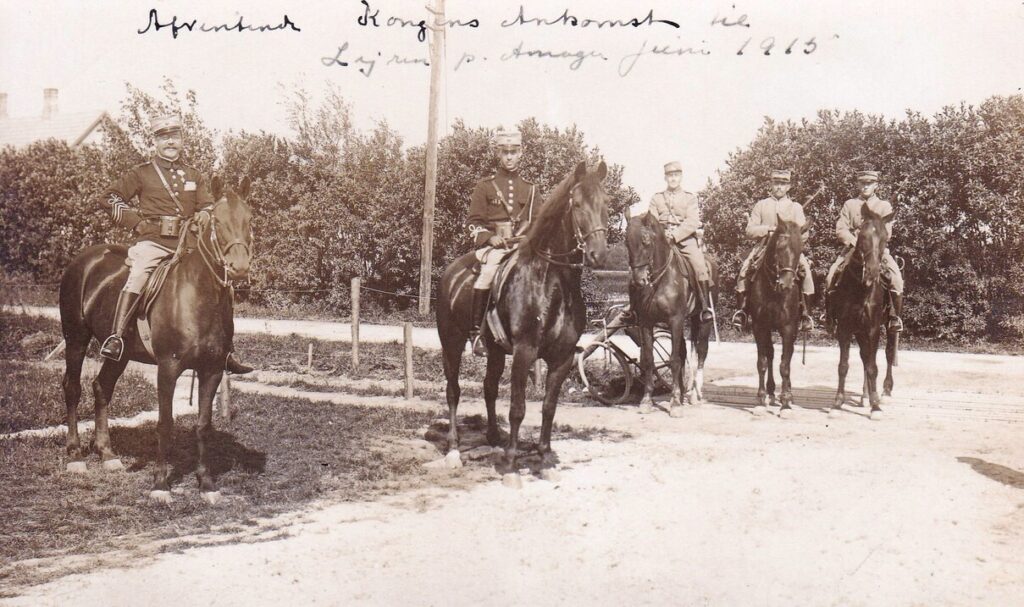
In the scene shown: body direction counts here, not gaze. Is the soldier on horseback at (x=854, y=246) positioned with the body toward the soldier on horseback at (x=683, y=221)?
no

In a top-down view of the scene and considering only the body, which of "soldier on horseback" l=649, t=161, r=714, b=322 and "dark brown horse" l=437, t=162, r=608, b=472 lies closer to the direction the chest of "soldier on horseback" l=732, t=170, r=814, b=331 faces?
the dark brown horse

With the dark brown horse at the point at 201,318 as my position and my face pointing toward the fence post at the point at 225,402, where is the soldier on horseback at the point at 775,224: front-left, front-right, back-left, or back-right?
front-right

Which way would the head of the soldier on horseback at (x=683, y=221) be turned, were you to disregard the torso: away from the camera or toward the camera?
toward the camera

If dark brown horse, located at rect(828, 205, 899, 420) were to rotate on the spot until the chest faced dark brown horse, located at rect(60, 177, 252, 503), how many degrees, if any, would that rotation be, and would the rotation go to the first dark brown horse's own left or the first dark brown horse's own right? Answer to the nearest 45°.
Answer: approximately 45° to the first dark brown horse's own right

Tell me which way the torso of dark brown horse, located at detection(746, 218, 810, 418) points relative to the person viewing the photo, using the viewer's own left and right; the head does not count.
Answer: facing the viewer

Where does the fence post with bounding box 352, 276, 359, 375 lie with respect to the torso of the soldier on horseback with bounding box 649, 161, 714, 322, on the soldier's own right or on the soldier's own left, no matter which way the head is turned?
on the soldier's own right

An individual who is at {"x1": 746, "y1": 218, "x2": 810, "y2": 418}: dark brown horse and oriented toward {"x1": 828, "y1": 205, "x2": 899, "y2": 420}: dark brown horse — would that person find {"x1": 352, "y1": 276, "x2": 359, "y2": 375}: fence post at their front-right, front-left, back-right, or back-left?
back-left

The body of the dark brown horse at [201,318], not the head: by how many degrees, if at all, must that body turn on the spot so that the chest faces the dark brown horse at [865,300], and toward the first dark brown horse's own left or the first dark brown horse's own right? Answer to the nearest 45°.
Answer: approximately 45° to the first dark brown horse's own left

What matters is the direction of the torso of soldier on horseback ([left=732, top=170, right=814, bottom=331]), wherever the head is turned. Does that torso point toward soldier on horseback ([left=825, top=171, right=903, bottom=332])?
no

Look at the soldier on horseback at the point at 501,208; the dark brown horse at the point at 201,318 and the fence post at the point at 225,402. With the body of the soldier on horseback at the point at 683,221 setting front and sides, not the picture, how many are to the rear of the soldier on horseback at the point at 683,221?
0

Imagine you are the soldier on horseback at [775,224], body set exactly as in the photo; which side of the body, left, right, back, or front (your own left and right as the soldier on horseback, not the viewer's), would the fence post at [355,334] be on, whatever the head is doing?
right

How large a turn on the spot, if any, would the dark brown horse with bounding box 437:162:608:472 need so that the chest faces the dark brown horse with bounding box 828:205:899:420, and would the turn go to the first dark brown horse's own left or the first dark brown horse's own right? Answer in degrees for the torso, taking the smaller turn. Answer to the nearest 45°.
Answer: approximately 90° to the first dark brown horse's own left

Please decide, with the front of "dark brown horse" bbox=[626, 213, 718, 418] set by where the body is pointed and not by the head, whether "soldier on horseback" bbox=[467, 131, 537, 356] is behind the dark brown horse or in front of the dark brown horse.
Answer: in front

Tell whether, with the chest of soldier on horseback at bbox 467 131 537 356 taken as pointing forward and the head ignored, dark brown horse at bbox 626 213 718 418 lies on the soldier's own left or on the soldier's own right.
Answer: on the soldier's own left

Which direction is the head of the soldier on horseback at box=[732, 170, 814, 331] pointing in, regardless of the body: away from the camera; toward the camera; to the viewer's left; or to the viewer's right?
toward the camera

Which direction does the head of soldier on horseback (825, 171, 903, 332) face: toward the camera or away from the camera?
toward the camera
